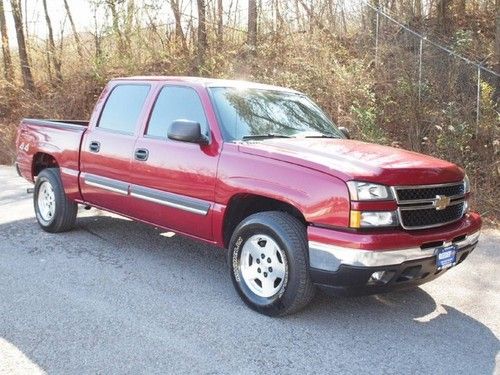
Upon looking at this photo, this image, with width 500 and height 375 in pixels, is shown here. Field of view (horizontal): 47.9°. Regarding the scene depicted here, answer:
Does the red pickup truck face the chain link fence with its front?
no

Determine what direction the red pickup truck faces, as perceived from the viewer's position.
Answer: facing the viewer and to the right of the viewer
